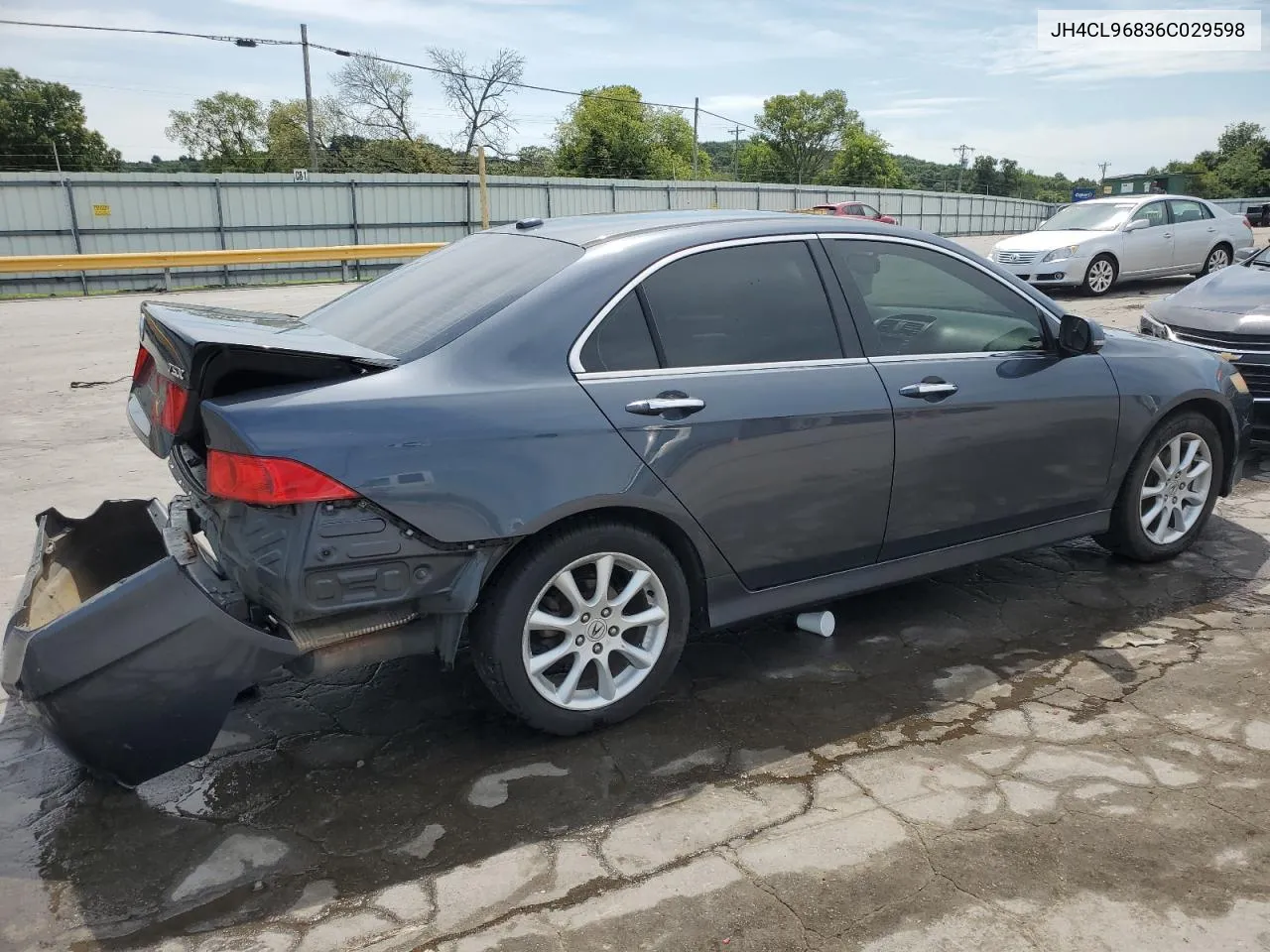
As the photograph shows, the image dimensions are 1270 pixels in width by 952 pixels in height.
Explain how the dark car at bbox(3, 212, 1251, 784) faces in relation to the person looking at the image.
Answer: facing away from the viewer and to the right of the viewer

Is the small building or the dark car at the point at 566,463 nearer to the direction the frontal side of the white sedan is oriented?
the dark car

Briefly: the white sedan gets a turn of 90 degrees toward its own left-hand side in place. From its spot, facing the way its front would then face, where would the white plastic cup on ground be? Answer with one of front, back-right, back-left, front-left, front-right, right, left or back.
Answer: front-right

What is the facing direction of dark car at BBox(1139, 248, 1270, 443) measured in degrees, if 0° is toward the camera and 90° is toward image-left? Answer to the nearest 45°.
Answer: approximately 45°

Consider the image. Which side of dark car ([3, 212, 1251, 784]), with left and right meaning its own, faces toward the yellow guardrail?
left

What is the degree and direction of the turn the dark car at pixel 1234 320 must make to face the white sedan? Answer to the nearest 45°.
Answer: approximately 135° to its right

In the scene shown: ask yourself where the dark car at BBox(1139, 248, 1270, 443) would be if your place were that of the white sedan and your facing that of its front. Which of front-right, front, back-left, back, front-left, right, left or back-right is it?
front-left

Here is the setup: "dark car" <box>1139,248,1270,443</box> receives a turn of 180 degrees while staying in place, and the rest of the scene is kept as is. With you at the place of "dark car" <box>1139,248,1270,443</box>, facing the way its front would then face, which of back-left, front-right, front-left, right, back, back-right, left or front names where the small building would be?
front-left

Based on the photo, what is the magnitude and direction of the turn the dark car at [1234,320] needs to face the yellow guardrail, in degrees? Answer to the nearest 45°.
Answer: approximately 45° to its right

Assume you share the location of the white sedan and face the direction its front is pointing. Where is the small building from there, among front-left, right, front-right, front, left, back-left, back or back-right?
back-right

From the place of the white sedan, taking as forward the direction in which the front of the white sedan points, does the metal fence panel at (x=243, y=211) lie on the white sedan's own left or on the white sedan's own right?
on the white sedan's own right
